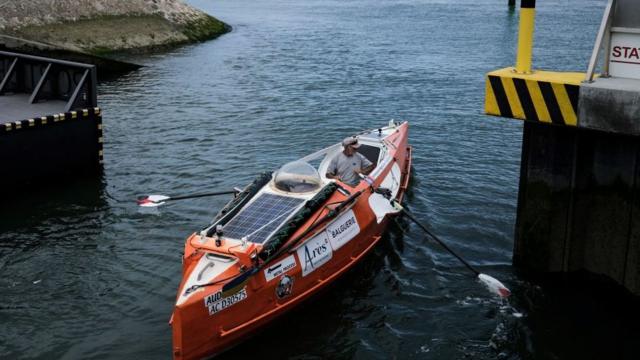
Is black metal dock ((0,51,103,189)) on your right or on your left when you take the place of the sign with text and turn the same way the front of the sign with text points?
on your right

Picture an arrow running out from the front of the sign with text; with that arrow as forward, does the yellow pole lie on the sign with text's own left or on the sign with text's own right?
on the sign with text's own right

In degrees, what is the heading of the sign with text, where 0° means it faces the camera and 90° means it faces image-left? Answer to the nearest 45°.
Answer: approximately 0°

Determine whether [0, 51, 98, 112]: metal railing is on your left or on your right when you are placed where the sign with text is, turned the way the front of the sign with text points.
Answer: on your right
